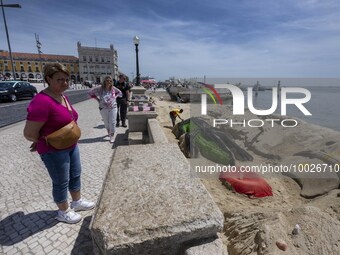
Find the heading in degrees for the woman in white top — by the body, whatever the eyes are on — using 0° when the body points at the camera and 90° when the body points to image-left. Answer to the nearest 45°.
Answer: approximately 0°

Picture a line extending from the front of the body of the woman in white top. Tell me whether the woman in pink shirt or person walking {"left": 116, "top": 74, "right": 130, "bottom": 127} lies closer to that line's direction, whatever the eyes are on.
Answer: the woman in pink shirt

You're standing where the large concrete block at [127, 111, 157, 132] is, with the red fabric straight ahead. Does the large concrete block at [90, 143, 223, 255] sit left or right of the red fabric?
right

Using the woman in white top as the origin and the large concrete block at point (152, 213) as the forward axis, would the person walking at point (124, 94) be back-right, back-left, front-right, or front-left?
back-left

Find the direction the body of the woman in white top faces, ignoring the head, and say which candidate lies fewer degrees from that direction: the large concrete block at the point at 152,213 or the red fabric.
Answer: the large concrete block

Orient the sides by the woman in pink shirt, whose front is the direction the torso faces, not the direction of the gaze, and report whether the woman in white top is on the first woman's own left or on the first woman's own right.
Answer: on the first woman's own left

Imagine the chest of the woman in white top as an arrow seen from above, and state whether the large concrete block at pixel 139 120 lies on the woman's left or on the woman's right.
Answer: on the woman's left

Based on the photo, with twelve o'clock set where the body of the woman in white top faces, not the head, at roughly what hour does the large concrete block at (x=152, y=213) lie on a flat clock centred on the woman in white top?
The large concrete block is roughly at 12 o'clock from the woman in white top.

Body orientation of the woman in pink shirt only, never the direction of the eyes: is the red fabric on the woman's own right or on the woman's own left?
on the woman's own left

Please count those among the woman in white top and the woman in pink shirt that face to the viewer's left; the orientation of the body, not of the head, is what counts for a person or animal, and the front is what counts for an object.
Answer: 0

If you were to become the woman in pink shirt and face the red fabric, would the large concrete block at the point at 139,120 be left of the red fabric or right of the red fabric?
left

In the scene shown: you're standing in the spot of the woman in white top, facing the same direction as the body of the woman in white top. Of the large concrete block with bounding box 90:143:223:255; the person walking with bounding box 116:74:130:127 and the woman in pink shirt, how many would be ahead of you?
2
